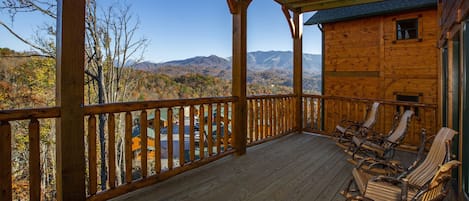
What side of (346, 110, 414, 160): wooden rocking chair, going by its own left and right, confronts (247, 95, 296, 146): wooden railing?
front

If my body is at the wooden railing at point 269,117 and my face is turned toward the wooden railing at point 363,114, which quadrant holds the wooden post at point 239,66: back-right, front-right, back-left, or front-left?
back-right

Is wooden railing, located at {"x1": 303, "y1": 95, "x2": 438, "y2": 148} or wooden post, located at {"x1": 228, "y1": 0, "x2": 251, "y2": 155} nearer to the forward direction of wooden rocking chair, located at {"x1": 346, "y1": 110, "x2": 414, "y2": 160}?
the wooden post

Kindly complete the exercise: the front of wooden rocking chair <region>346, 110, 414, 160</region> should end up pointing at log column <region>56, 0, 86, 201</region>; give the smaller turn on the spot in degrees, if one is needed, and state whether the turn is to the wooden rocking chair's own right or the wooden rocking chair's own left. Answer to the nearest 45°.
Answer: approximately 45° to the wooden rocking chair's own left

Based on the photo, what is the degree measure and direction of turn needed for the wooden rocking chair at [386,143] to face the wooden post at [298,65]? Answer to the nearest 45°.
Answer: approximately 45° to its right

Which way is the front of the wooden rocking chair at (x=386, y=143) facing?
to the viewer's left

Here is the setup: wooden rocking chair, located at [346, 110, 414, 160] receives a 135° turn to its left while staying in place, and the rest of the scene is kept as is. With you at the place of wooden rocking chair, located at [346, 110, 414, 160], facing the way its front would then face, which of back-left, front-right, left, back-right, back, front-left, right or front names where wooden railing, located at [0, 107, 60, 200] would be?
right

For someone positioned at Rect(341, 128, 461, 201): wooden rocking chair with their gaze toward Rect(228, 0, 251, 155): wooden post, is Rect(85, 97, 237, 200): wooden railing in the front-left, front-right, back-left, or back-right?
front-left

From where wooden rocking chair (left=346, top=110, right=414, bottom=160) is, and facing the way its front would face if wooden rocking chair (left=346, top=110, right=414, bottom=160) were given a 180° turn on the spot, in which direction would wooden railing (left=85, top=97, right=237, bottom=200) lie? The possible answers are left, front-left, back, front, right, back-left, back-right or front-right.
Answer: back-right

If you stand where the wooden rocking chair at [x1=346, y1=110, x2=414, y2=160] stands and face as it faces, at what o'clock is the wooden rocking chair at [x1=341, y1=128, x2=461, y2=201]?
the wooden rocking chair at [x1=341, y1=128, x2=461, y2=201] is roughly at 9 o'clock from the wooden rocking chair at [x1=346, y1=110, x2=414, y2=160].

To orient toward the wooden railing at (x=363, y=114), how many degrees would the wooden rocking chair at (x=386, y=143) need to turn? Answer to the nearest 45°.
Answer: approximately 90° to its right

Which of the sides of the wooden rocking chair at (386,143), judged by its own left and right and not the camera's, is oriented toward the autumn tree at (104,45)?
front
